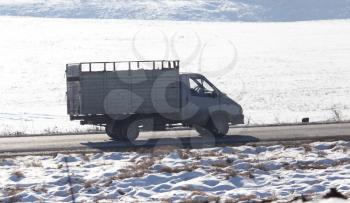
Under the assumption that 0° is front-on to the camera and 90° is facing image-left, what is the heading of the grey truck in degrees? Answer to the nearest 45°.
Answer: approximately 270°
